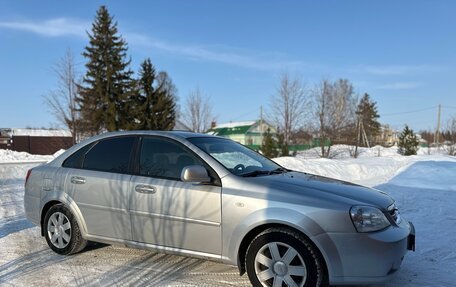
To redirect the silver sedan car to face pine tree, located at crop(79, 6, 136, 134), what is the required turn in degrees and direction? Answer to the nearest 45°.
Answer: approximately 135° to its left

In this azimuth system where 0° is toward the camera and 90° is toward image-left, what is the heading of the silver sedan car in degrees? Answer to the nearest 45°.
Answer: approximately 315°

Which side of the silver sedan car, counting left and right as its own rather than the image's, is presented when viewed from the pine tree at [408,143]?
left

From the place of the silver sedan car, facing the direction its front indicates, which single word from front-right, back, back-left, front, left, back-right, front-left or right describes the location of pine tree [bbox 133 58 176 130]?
back-left

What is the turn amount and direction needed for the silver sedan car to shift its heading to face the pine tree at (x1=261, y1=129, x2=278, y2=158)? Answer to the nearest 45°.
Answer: approximately 135° to its left
